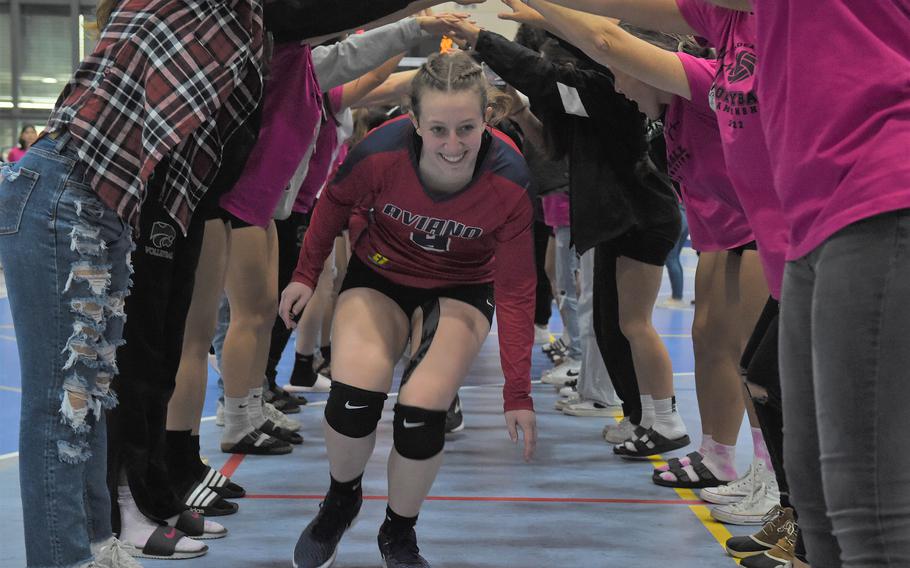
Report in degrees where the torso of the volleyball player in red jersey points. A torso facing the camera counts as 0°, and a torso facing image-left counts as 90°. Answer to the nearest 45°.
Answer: approximately 0°
